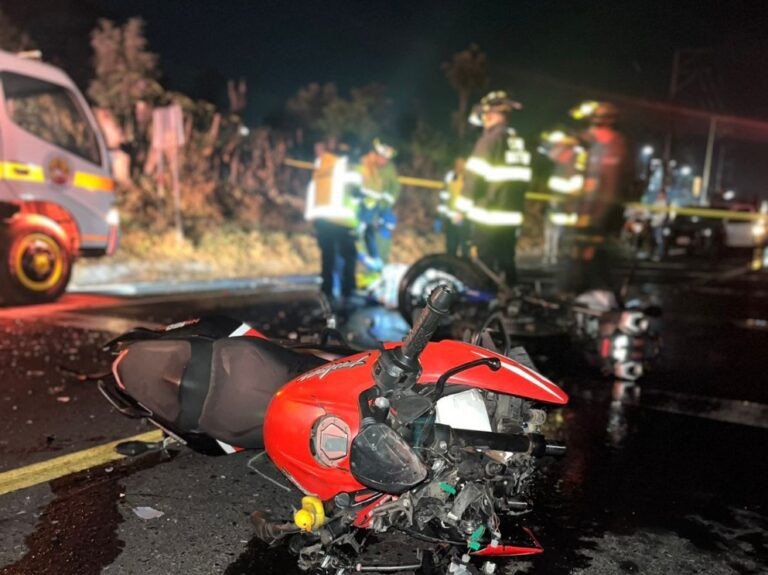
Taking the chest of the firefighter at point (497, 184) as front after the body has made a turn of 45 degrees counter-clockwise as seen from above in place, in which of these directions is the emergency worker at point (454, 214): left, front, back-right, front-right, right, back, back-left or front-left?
right

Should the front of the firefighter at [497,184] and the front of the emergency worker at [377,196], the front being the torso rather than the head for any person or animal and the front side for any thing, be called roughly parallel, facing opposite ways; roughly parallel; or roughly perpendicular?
roughly parallel, facing opposite ways

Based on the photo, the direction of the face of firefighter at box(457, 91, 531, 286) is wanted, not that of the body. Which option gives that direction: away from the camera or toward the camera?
toward the camera

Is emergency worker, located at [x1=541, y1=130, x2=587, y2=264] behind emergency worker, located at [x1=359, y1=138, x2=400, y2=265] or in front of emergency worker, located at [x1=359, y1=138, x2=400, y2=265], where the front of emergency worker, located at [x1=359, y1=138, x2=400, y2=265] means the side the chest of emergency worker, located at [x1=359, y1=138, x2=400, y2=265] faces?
in front

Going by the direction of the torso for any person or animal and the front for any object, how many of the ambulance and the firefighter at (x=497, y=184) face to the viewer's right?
1

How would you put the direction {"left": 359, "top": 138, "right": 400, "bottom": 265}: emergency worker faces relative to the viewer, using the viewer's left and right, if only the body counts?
facing the viewer and to the right of the viewer

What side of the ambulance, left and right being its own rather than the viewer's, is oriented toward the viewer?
right

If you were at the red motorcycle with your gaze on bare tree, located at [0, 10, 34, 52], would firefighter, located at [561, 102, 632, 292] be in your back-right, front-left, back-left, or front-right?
front-right

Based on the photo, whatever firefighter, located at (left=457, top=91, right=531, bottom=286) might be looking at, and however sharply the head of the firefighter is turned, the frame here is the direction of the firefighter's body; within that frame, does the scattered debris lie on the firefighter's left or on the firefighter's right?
on the firefighter's left
